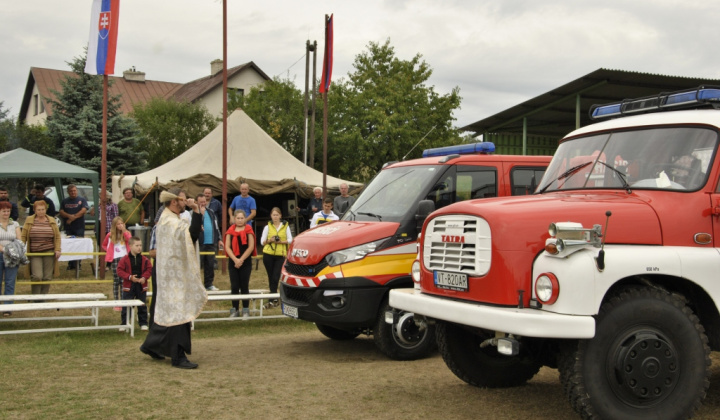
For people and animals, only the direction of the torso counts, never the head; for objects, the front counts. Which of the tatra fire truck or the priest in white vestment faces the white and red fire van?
the priest in white vestment

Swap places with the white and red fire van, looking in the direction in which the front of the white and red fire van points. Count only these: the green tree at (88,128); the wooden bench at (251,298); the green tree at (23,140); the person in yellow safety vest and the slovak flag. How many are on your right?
5

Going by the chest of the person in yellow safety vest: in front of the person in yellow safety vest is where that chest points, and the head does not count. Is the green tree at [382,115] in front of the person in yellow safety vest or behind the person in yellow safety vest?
behind

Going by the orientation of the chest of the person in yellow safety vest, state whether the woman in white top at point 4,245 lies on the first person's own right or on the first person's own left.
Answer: on the first person's own right

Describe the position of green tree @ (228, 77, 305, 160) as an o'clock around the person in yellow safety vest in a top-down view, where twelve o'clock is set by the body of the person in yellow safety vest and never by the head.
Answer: The green tree is roughly at 6 o'clock from the person in yellow safety vest.

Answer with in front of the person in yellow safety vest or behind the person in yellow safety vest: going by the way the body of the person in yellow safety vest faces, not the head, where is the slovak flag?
behind

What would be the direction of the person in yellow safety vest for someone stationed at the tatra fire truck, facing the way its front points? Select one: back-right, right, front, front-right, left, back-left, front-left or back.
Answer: right

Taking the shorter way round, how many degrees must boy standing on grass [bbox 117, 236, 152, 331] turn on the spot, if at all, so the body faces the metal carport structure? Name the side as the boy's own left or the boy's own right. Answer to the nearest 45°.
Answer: approximately 135° to the boy's own left

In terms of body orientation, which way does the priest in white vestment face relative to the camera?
to the viewer's right

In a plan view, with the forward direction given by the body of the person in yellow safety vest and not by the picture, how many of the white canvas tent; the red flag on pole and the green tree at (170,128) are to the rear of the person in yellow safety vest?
3

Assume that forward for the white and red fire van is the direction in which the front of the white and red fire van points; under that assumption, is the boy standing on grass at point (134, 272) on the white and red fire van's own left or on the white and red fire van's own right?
on the white and red fire van's own right

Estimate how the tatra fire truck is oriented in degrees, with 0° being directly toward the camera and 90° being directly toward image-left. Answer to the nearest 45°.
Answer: approximately 45°

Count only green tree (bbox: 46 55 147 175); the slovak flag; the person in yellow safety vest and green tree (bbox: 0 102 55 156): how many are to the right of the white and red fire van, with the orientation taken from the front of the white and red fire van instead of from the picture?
4

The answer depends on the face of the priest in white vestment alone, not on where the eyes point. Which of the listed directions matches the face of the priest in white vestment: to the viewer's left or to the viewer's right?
to the viewer's right

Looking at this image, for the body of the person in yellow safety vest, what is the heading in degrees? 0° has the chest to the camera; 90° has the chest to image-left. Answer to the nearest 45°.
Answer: approximately 0°

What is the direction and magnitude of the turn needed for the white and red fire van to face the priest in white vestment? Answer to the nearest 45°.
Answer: approximately 45° to its right

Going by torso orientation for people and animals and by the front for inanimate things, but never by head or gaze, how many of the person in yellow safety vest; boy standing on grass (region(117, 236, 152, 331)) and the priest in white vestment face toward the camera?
2
